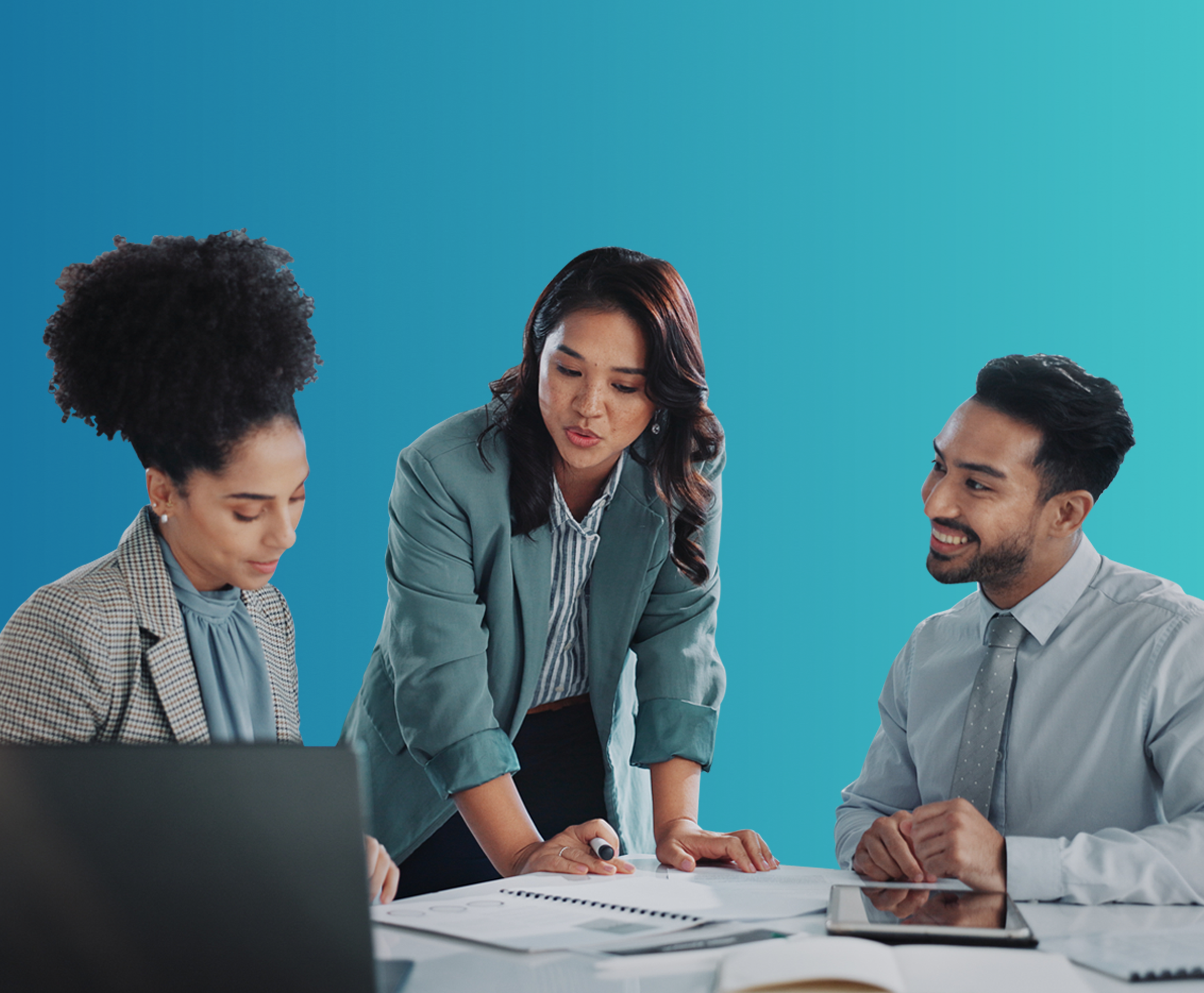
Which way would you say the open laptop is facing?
away from the camera

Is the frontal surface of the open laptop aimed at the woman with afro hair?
yes

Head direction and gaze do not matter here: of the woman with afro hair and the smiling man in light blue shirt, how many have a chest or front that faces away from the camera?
0

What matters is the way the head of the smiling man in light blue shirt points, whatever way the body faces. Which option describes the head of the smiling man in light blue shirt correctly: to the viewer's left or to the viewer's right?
to the viewer's left

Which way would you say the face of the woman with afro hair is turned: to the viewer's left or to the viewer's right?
to the viewer's right

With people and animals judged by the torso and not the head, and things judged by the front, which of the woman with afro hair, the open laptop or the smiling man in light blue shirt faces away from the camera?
the open laptop

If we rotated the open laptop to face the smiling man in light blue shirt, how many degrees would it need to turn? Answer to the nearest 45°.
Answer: approximately 45° to its right

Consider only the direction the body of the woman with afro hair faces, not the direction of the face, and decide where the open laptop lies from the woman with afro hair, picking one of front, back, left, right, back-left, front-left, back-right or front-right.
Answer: front-right

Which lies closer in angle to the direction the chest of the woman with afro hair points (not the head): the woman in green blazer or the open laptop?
the open laptop

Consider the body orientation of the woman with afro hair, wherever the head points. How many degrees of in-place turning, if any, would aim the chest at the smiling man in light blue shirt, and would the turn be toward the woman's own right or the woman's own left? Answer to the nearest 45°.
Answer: approximately 45° to the woman's own left
